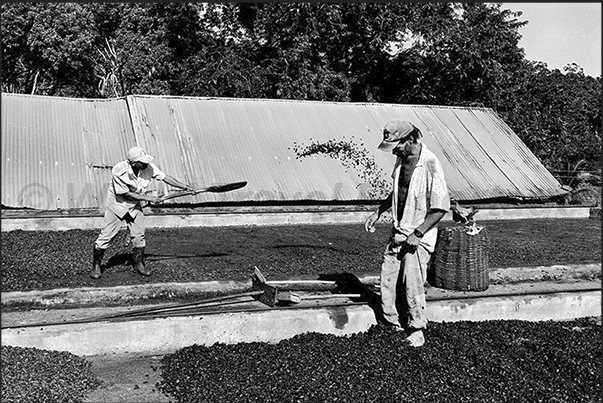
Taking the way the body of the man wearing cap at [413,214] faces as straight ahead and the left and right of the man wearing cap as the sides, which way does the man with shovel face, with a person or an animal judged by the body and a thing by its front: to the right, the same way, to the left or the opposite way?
to the left

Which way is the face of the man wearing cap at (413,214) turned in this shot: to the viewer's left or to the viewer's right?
to the viewer's left

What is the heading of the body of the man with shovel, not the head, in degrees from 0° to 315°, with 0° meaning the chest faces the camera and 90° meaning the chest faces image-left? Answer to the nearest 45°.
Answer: approximately 315°

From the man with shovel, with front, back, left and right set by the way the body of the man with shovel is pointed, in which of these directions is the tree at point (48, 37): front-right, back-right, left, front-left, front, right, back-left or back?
back-left

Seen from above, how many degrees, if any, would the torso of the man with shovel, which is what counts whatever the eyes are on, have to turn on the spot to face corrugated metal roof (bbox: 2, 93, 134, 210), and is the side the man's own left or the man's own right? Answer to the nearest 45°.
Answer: approximately 135° to the man's own left

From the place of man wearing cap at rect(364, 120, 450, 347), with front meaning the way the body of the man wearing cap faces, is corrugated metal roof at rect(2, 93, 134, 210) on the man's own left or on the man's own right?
on the man's own right
